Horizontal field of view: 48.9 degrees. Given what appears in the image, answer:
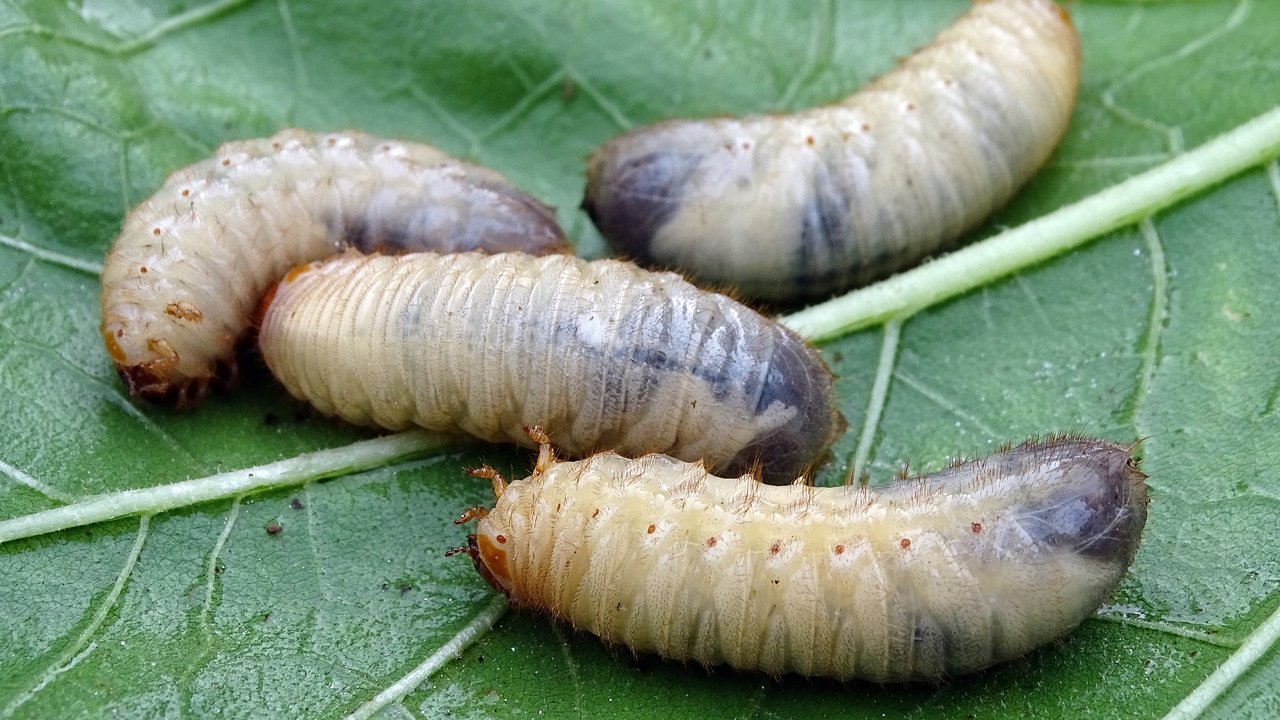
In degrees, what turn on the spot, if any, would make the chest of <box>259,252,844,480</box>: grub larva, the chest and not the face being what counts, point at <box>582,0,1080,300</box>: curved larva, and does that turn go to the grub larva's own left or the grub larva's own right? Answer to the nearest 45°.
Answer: approximately 135° to the grub larva's own right

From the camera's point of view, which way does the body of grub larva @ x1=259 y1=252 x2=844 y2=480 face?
to the viewer's left

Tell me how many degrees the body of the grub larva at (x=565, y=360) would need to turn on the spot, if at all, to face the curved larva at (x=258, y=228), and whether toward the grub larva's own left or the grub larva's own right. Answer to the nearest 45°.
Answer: approximately 45° to the grub larva's own right

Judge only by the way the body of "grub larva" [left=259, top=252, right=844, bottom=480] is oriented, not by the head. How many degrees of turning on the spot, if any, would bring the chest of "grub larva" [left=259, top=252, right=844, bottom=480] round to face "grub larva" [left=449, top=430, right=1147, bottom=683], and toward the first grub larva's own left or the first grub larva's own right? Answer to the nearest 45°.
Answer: approximately 135° to the first grub larva's own left
